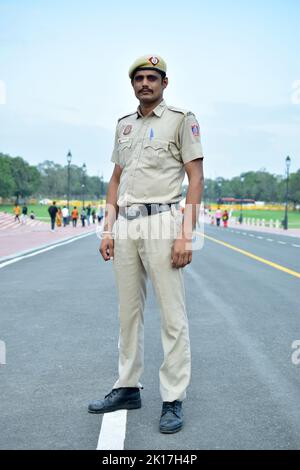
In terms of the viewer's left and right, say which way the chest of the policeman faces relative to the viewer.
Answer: facing the viewer and to the left of the viewer

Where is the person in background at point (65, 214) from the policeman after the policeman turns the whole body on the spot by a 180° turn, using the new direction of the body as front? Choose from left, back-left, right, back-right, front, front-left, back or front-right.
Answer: front-left
